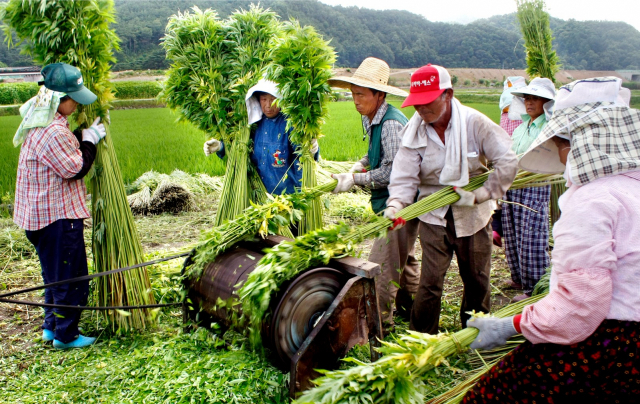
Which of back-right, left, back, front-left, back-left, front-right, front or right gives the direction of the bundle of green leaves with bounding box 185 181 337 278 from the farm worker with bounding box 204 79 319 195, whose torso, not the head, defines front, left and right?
front

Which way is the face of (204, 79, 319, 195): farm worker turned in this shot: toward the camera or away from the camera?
toward the camera

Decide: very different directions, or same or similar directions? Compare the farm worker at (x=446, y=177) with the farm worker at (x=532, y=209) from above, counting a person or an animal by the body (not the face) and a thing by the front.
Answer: same or similar directions

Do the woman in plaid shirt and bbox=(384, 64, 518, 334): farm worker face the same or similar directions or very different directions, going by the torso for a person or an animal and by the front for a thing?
very different directions

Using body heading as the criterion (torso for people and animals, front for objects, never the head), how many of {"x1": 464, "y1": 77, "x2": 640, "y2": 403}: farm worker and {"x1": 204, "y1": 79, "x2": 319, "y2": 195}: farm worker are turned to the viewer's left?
1

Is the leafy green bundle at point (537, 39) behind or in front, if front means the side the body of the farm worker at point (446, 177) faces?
behind

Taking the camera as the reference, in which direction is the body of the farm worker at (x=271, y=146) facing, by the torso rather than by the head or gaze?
toward the camera

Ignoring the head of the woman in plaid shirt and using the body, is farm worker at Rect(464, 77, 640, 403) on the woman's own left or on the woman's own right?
on the woman's own right

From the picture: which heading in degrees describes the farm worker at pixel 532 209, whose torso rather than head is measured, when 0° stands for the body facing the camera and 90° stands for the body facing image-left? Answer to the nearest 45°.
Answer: approximately 45°

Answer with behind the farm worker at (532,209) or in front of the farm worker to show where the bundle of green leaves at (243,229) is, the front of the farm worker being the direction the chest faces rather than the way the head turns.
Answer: in front

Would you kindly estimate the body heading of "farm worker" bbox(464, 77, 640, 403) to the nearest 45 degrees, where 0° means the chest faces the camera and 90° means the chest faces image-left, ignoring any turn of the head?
approximately 90°

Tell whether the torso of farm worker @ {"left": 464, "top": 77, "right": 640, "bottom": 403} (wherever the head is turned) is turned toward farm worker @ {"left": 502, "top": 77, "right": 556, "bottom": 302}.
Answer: no

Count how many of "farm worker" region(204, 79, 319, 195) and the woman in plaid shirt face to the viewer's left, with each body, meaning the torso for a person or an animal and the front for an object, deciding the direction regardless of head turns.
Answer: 0

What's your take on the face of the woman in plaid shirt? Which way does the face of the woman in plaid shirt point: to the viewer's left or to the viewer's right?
to the viewer's right

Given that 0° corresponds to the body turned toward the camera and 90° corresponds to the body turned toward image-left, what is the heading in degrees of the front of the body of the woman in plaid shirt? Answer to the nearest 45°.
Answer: approximately 270°

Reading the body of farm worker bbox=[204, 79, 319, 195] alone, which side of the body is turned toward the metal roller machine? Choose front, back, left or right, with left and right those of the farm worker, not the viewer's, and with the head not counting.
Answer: front

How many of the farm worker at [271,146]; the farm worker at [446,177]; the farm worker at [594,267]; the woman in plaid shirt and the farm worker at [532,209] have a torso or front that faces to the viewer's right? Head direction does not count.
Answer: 1
